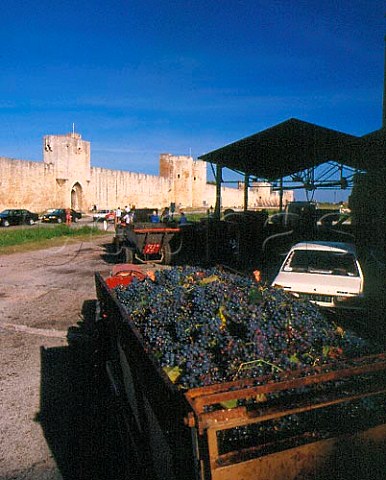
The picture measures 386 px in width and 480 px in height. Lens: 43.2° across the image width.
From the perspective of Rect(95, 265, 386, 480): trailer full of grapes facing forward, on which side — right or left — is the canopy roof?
on its right

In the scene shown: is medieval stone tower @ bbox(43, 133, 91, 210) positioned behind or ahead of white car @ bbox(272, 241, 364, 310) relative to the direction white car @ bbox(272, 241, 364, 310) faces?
ahead

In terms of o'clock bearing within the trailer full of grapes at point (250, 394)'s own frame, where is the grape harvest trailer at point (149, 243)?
The grape harvest trailer is roughly at 1 o'clock from the trailer full of grapes.

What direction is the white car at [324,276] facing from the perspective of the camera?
away from the camera

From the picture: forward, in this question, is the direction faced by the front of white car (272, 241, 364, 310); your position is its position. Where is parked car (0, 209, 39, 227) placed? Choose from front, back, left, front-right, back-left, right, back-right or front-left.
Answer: front-left

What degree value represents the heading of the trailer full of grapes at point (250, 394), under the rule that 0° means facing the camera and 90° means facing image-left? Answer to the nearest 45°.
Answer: approximately 135°

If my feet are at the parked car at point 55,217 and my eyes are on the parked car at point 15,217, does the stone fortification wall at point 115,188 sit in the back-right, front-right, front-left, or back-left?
back-right

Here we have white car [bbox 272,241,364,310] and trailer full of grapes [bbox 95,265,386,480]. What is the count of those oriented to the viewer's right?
0

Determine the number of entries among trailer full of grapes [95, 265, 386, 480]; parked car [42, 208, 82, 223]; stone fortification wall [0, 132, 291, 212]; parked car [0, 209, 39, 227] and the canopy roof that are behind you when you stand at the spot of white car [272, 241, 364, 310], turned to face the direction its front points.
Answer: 1

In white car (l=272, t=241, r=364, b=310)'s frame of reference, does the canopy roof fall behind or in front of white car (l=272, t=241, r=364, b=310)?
in front

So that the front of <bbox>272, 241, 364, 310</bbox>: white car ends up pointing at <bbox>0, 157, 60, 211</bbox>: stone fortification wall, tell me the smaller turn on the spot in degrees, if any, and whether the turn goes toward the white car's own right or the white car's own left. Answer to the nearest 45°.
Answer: approximately 45° to the white car's own left
